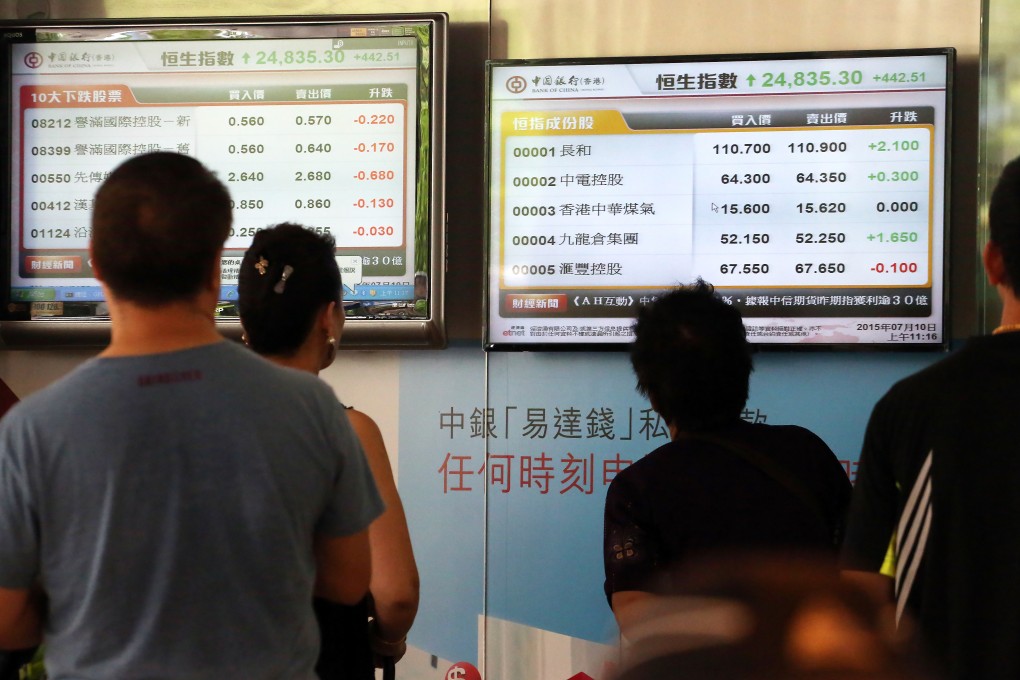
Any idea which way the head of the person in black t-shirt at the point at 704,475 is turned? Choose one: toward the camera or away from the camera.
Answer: away from the camera

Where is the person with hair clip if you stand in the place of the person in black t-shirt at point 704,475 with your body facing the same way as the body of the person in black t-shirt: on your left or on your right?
on your left

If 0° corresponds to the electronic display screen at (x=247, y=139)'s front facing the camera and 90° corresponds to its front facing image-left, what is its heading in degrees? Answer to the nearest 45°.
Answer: approximately 0°

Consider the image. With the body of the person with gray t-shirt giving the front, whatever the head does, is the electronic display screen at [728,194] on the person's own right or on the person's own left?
on the person's own right

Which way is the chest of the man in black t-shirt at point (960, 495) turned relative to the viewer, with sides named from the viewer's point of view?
facing away from the viewer

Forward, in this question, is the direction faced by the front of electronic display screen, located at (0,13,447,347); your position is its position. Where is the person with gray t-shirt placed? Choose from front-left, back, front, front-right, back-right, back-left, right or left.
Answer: front

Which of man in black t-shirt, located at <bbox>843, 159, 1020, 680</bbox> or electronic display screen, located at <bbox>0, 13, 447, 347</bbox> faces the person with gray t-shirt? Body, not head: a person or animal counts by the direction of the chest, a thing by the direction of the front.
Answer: the electronic display screen

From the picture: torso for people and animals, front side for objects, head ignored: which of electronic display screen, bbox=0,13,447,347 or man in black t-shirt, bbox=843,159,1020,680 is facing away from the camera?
the man in black t-shirt

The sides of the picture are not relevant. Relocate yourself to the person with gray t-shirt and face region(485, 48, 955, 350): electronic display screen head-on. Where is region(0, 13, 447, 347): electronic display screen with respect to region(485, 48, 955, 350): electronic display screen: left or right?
left

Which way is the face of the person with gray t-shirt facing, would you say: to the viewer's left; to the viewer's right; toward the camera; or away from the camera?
away from the camera

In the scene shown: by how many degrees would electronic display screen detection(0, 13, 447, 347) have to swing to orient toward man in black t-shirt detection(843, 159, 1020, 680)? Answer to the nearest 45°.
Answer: approximately 45° to its left

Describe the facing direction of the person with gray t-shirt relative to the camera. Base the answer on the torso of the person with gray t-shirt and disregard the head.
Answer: away from the camera

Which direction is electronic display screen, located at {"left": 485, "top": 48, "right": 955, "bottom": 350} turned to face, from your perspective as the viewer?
facing the viewer

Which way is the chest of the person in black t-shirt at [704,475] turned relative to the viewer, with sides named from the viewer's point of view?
facing away from the viewer

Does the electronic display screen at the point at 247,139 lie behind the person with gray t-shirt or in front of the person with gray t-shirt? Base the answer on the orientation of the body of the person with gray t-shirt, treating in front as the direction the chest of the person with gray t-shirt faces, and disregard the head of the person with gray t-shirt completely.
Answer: in front

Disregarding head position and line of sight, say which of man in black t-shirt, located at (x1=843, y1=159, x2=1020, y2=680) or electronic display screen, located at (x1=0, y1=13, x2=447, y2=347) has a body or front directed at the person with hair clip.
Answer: the electronic display screen
